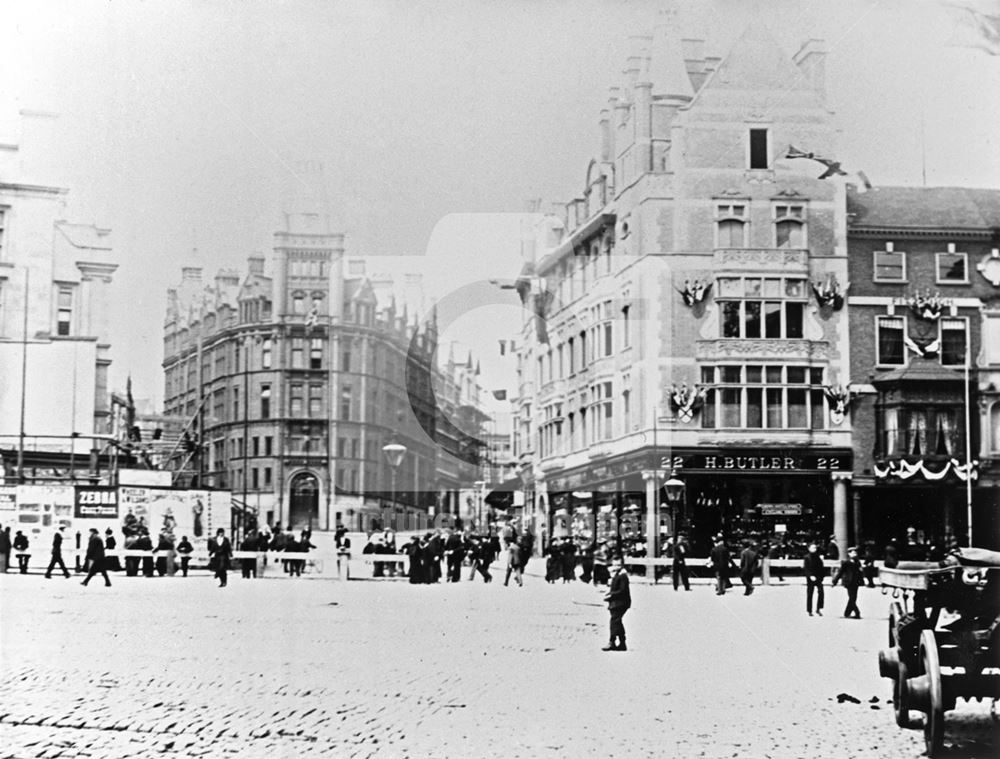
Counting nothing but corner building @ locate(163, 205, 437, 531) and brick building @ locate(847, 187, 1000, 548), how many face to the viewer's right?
0

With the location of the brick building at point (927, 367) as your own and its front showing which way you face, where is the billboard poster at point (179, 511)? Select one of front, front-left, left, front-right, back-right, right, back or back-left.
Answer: right

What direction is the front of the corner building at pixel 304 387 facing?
toward the camera

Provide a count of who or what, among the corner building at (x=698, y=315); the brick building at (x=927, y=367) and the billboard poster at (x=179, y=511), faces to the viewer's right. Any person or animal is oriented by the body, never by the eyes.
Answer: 0

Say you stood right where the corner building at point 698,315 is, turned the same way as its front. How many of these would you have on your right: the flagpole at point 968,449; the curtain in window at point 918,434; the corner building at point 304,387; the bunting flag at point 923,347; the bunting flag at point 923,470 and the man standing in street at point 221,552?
2

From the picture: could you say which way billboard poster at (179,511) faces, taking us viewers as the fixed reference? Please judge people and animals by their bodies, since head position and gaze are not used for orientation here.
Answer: facing the viewer

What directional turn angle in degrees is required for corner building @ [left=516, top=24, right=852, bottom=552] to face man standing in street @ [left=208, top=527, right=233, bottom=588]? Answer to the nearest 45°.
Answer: approximately 90° to its right

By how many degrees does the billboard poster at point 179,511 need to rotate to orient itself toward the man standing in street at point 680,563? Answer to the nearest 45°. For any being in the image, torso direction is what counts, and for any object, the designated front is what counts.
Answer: approximately 45° to its left
